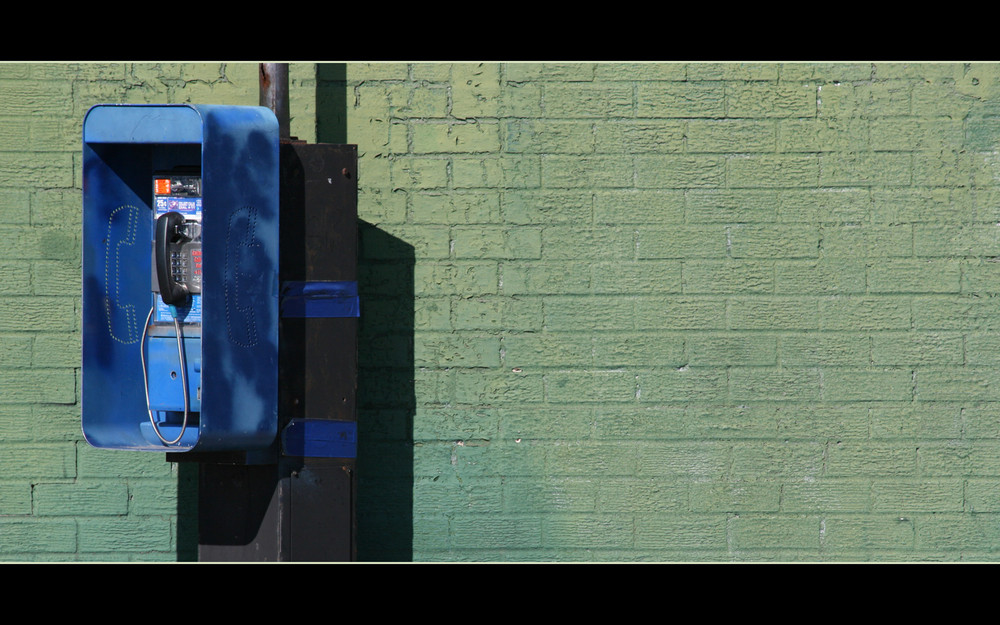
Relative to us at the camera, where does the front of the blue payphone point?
facing the viewer and to the left of the viewer
